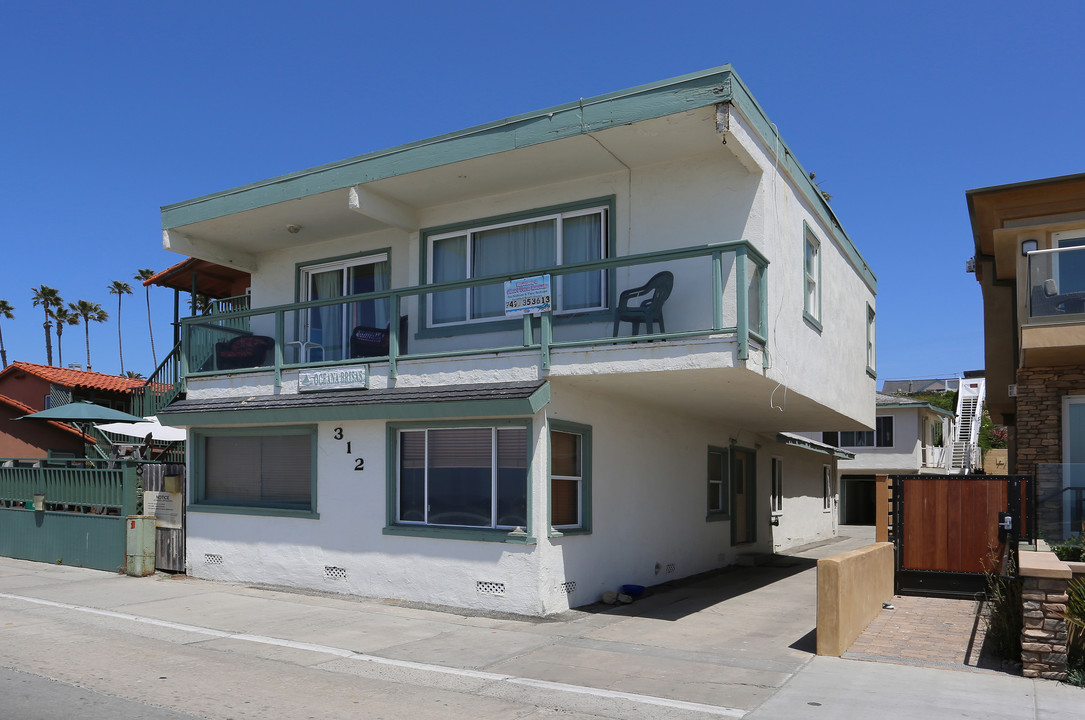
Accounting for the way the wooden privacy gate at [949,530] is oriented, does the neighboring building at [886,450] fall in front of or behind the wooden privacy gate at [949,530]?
behind

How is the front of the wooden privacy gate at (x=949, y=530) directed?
toward the camera

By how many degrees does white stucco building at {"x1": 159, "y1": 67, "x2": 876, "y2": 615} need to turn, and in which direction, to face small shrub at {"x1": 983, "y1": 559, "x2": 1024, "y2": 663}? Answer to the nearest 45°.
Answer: approximately 90° to its left

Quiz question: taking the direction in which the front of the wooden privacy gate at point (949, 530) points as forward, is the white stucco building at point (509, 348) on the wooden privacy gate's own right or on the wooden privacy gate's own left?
on the wooden privacy gate's own right

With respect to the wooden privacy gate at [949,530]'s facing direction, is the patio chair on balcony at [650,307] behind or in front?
in front

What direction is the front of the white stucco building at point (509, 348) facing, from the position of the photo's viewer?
facing the viewer and to the left of the viewer

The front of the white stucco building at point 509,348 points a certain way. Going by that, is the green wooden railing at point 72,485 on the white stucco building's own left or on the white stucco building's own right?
on the white stucco building's own right

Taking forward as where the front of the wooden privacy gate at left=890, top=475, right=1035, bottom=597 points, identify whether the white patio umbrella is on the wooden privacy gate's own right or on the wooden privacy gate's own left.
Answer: on the wooden privacy gate's own right

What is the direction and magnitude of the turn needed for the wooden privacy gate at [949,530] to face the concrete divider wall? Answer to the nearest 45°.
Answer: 0° — it already faces it
